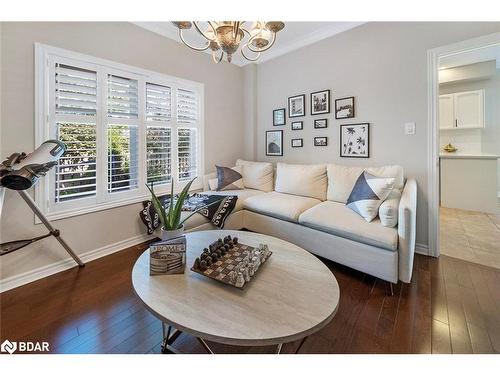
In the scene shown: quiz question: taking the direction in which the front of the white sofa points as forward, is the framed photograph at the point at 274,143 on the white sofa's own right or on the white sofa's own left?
on the white sofa's own right

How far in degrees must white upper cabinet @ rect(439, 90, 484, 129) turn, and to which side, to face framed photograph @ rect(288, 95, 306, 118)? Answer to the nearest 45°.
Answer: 0° — it already faces it

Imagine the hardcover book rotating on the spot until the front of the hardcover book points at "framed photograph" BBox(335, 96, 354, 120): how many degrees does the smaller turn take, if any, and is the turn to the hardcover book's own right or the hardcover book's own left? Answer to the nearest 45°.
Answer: approximately 135° to the hardcover book's own left
